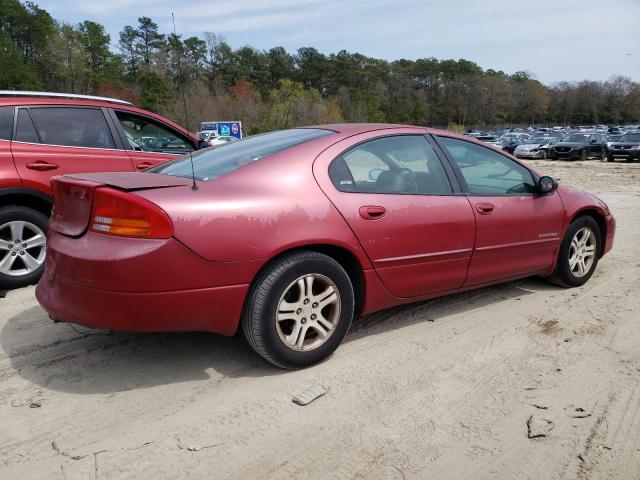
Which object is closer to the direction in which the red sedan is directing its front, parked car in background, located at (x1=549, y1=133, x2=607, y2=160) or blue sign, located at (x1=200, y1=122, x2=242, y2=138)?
the parked car in background

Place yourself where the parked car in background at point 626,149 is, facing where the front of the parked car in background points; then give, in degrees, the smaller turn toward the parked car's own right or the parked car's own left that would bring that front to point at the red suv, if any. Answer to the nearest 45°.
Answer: approximately 45° to the parked car's own left

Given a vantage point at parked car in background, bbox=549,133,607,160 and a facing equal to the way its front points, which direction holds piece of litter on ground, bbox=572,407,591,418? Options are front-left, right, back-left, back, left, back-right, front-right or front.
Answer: front-left

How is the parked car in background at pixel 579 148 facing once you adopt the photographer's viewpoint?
facing the viewer and to the left of the viewer

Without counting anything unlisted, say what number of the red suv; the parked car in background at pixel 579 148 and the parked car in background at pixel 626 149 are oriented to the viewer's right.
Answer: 1

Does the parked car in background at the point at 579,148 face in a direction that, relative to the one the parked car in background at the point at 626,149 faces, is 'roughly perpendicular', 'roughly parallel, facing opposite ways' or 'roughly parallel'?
roughly parallel

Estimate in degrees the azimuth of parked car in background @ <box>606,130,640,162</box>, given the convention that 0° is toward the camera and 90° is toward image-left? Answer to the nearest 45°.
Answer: approximately 45°

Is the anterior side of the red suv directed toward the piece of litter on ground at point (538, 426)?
no

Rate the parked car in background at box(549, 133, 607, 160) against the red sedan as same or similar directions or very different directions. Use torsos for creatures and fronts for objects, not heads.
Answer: very different directions

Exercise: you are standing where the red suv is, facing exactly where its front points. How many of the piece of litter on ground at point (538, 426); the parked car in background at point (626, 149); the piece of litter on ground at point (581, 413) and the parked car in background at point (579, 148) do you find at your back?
0

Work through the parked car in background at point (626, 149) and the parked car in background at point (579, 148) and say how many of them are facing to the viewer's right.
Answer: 0

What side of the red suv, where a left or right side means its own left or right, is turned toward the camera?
right

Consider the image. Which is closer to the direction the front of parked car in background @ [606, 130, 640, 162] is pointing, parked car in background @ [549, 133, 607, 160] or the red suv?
the red suv

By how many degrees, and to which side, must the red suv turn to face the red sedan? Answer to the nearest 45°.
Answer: approximately 45° to its right

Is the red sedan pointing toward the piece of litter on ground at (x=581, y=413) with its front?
no

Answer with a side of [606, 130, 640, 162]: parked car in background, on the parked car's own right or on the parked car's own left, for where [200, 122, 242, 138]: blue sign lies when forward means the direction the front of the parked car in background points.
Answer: on the parked car's own right

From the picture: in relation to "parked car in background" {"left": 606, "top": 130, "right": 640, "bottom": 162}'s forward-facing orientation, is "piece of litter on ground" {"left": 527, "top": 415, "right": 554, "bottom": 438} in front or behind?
in front

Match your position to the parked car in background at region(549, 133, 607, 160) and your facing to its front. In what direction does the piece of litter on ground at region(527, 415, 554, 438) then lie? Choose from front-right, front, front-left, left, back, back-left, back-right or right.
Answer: front-left
